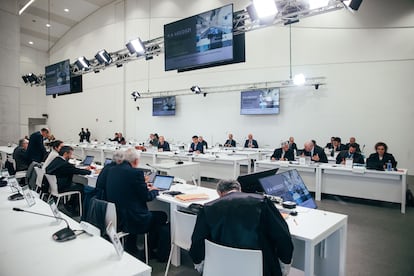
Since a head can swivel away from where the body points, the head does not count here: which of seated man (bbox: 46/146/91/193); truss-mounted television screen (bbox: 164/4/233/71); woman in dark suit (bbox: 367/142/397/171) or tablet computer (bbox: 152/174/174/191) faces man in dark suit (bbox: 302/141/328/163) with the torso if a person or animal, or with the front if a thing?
the seated man

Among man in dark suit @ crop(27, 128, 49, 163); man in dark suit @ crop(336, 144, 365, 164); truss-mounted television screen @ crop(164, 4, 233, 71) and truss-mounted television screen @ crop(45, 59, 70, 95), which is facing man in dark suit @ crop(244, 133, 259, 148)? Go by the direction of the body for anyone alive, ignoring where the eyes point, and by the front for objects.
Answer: man in dark suit @ crop(27, 128, 49, 163)

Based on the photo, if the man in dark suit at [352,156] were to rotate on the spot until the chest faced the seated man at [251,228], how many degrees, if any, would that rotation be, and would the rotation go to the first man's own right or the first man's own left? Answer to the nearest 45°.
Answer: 0° — they already face them

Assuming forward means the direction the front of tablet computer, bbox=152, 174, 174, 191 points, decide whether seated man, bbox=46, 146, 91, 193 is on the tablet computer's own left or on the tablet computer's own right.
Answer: on the tablet computer's own right

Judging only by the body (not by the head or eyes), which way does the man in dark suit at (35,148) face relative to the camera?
to the viewer's right

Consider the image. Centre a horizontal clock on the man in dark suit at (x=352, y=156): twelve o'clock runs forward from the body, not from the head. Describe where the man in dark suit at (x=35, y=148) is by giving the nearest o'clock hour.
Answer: the man in dark suit at (x=35, y=148) is roughly at 2 o'clock from the man in dark suit at (x=352, y=156).

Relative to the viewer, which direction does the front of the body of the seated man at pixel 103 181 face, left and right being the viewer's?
facing away from the viewer and to the right of the viewer

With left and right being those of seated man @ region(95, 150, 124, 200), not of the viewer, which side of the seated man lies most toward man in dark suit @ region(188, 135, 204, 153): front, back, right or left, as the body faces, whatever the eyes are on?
front

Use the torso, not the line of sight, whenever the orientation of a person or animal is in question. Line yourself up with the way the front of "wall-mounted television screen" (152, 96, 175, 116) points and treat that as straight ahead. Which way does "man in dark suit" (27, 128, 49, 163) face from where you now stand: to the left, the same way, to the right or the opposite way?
to the left

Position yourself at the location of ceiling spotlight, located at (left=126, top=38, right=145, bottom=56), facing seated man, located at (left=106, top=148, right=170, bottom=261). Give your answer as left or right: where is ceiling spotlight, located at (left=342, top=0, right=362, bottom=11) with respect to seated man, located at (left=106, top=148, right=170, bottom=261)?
left

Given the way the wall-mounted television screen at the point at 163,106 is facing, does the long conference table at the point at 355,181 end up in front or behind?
in front

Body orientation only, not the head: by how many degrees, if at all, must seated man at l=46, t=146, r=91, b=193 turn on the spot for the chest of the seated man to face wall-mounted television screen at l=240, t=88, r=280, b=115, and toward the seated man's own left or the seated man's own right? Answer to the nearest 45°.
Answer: approximately 45° to the seated man's own left

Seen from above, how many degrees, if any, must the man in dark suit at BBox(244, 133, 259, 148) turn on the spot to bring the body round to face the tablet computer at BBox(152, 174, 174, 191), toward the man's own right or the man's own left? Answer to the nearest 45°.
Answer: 0° — they already face it
